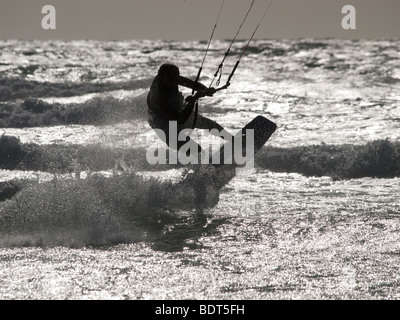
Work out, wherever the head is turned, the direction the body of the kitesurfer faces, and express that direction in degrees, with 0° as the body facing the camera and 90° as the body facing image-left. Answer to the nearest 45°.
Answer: approximately 270°

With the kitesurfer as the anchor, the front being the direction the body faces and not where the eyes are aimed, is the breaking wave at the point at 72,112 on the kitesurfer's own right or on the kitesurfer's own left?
on the kitesurfer's own left

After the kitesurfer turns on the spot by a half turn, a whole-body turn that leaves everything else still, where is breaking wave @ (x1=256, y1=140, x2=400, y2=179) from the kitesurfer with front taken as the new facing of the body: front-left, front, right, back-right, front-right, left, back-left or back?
back-right
